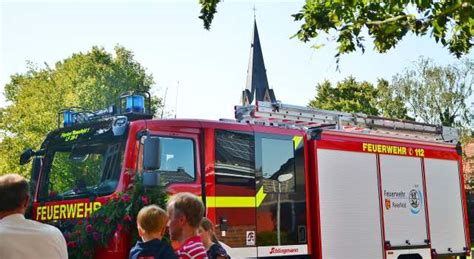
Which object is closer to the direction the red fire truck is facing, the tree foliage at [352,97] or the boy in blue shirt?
the boy in blue shirt

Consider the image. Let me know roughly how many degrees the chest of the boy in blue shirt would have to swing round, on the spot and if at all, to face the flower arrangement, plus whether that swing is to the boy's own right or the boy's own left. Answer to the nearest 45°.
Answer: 0° — they already face it

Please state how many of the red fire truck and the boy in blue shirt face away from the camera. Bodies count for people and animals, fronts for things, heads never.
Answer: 1

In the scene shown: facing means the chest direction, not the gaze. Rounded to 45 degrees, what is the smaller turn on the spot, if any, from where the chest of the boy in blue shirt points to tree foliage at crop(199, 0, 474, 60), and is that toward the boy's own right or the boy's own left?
approximately 45° to the boy's own right

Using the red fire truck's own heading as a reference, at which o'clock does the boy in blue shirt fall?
The boy in blue shirt is roughly at 11 o'clock from the red fire truck.

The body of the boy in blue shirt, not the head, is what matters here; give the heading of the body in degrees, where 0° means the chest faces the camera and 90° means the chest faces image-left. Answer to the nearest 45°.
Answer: approximately 180°

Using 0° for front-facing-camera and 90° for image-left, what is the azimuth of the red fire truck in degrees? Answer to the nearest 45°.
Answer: approximately 45°

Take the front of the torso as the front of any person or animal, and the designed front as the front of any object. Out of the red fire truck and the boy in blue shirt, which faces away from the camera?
the boy in blue shirt

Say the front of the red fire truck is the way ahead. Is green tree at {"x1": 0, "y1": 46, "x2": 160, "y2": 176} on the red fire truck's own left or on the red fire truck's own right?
on the red fire truck's own right
